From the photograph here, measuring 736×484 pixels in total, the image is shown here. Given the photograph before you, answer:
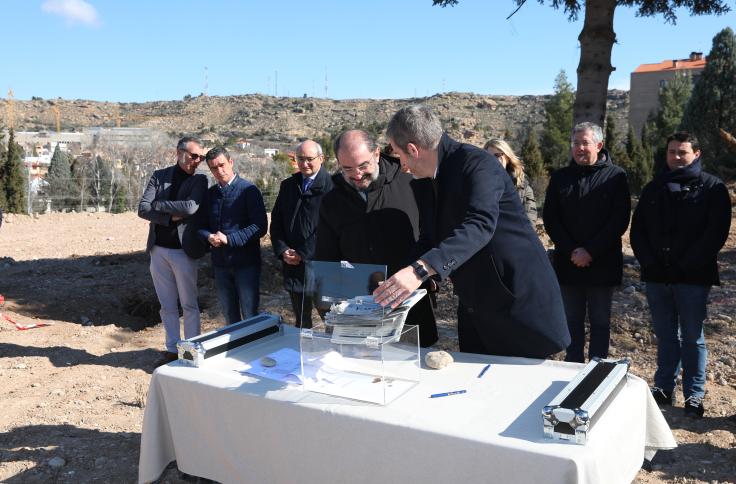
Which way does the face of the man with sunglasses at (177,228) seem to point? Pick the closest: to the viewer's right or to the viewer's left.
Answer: to the viewer's right

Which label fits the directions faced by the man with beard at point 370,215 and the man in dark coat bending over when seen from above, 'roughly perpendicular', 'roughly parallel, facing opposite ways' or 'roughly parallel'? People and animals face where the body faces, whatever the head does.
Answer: roughly perpendicular

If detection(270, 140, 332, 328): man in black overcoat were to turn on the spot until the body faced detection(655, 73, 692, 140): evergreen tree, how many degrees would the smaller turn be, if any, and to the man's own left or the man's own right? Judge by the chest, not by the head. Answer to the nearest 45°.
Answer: approximately 135° to the man's own left

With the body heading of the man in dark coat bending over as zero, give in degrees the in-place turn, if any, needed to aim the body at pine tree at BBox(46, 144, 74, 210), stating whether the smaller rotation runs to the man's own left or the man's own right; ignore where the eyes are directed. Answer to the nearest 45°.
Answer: approximately 45° to the man's own right

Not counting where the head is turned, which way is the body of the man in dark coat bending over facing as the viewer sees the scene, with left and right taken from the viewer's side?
facing to the left of the viewer

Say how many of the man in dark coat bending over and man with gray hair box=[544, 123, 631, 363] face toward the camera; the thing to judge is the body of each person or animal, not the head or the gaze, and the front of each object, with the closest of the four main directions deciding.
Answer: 1

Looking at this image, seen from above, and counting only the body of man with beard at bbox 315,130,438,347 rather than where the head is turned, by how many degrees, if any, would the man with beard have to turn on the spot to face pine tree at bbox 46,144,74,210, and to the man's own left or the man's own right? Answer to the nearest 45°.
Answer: approximately 135° to the man's own right

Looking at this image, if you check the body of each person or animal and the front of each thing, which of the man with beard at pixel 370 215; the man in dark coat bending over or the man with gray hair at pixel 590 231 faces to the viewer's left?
the man in dark coat bending over

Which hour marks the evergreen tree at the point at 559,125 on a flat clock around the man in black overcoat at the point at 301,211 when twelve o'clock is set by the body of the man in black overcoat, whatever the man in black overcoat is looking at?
The evergreen tree is roughly at 7 o'clock from the man in black overcoat.

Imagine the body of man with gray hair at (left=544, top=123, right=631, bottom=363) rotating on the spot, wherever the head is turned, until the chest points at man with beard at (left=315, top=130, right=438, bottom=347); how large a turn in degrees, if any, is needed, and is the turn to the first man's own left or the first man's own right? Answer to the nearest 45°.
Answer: approximately 45° to the first man's own right
